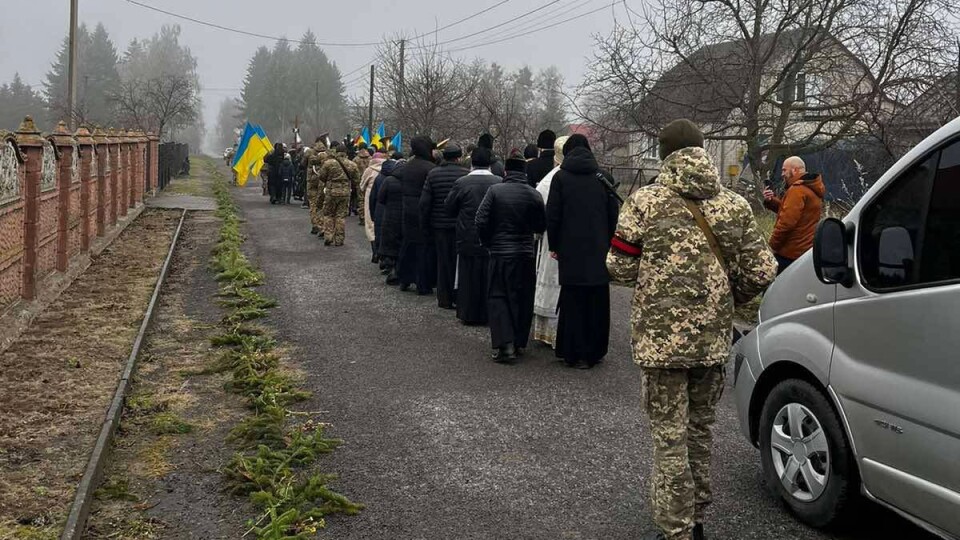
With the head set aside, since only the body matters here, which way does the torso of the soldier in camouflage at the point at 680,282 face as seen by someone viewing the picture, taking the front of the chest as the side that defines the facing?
away from the camera

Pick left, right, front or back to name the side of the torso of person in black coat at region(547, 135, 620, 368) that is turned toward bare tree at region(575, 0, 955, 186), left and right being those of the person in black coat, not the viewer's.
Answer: front

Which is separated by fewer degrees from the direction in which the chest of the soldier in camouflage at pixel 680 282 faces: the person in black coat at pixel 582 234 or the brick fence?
the person in black coat

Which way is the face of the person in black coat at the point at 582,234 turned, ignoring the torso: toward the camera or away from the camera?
away from the camera

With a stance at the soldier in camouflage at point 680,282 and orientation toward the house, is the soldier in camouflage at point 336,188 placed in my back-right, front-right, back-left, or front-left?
front-left

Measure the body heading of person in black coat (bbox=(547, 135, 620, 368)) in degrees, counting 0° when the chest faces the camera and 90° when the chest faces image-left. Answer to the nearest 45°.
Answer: approximately 180°

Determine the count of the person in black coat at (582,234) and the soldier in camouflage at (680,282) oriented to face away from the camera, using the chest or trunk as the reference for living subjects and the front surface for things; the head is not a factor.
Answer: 2

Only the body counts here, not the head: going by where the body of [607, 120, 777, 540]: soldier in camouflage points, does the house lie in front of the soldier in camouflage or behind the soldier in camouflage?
in front

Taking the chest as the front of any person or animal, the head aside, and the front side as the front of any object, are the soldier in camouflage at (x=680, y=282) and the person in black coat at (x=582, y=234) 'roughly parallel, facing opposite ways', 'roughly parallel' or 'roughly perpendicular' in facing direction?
roughly parallel

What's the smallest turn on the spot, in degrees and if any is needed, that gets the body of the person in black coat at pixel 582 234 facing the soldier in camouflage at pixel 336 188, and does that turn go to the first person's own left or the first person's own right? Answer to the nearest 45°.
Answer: approximately 45° to the first person's own left

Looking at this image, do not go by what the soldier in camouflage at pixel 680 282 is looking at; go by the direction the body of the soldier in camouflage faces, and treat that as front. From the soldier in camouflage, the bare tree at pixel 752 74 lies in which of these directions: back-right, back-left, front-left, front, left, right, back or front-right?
front

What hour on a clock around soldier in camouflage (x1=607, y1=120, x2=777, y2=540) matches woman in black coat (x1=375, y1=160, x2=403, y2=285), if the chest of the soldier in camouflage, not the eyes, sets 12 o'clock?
The woman in black coat is roughly at 11 o'clock from the soldier in camouflage.

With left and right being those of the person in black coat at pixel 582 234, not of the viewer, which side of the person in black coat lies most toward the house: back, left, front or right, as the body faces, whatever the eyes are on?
front

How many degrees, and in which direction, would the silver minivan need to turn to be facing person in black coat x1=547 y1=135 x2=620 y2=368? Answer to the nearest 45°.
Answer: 0° — it already faces them
